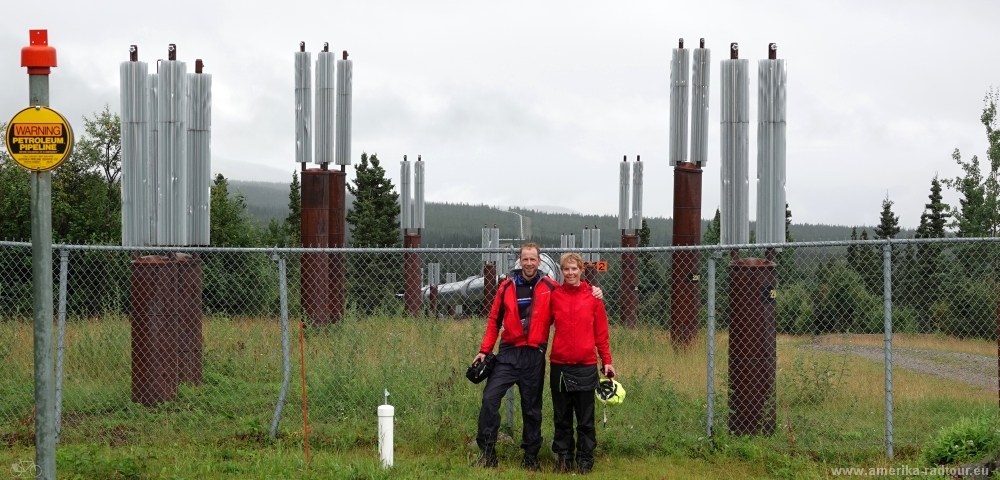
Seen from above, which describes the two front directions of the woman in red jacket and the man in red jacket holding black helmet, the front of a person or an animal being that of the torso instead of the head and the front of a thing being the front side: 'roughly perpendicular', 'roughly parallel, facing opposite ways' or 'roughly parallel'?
roughly parallel

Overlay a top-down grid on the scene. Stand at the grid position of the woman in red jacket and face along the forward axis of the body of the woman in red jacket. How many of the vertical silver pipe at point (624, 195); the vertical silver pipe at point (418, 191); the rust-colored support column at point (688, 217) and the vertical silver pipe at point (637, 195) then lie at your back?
4

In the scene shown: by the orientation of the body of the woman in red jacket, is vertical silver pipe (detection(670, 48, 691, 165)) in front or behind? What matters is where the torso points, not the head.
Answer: behind

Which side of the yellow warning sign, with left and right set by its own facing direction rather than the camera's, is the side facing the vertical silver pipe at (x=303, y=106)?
back

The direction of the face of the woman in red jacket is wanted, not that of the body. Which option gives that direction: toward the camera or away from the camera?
toward the camera

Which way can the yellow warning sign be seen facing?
toward the camera

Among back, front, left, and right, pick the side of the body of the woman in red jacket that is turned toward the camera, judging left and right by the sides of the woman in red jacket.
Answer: front

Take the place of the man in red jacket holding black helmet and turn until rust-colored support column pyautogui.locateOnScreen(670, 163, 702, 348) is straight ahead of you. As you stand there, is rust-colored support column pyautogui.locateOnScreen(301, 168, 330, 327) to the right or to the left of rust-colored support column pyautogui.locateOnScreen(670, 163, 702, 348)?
left

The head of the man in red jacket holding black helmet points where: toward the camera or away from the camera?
toward the camera

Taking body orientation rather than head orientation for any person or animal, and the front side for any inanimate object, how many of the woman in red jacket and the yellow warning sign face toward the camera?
2

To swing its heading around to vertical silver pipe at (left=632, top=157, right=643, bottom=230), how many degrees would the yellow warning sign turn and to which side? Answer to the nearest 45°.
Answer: approximately 135° to its left
